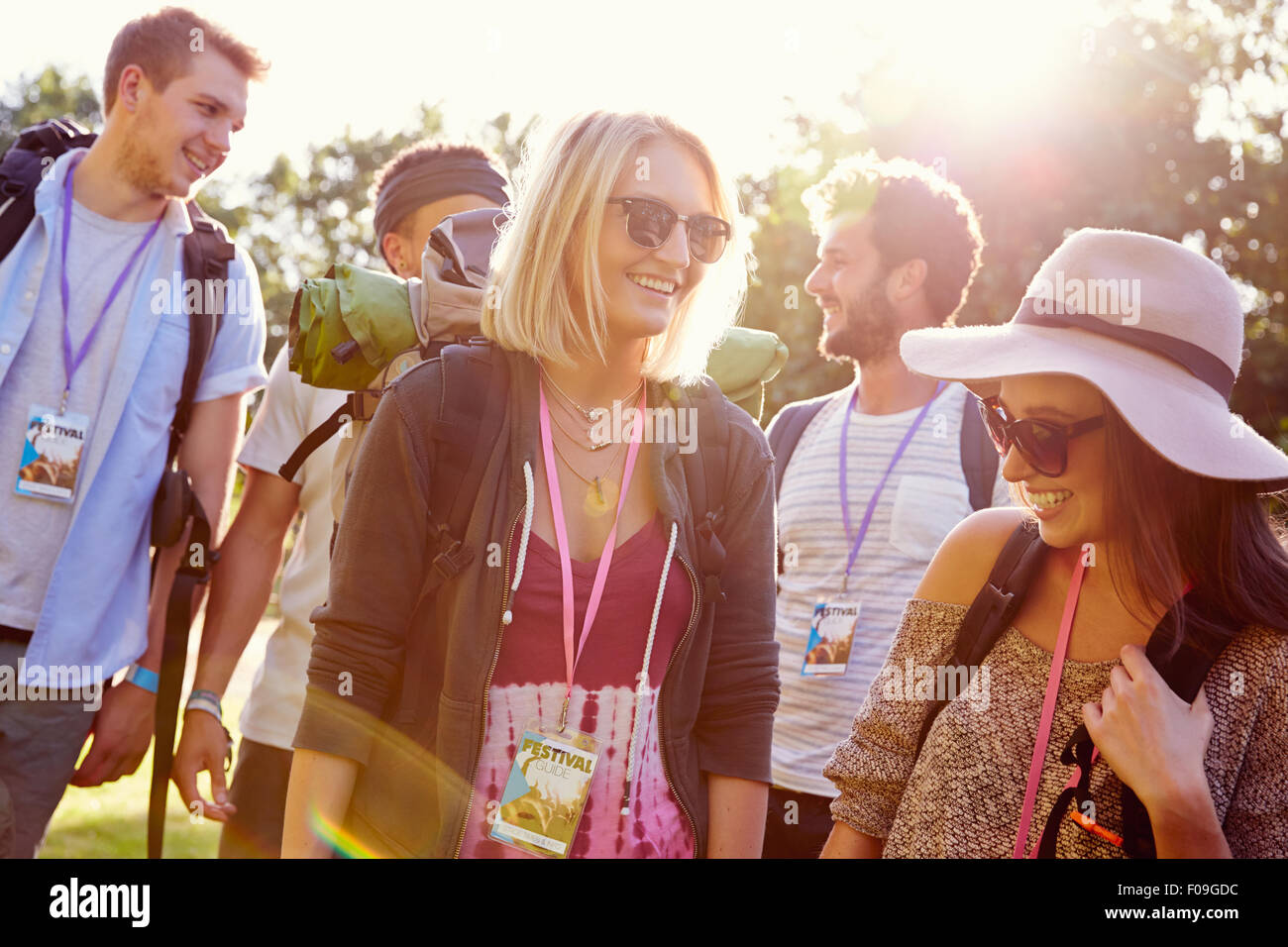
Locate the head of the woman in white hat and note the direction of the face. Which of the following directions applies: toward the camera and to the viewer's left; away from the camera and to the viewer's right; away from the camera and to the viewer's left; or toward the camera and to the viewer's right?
toward the camera and to the viewer's left

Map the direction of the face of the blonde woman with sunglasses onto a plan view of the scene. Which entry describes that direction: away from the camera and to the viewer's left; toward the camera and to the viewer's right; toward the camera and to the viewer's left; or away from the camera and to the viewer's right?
toward the camera and to the viewer's right

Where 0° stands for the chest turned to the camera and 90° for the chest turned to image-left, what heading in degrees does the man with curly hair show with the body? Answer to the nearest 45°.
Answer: approximately 45°

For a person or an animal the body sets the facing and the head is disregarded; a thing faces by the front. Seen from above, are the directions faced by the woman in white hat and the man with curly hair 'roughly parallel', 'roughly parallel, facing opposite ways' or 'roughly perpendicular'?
roughly parallel

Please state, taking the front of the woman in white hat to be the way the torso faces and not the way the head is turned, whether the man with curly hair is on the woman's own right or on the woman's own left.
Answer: on the woman's own right

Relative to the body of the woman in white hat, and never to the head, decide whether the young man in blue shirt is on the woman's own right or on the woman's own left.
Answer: on the woman's own right

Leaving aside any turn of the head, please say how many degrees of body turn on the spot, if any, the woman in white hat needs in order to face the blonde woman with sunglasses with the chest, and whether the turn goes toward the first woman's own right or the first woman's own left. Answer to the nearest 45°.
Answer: approximately 45° to the first woman's own right

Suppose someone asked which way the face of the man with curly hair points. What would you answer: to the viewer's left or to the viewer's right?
to the viewer's left

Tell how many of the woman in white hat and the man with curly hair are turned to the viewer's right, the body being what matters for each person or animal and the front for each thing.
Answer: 0

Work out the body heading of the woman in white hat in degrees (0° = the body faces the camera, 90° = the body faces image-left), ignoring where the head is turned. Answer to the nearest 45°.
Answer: approximately 45°

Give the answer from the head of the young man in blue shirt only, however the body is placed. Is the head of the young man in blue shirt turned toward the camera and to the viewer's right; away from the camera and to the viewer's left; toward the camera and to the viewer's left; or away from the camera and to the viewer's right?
toward the camera and to the viewer's right
